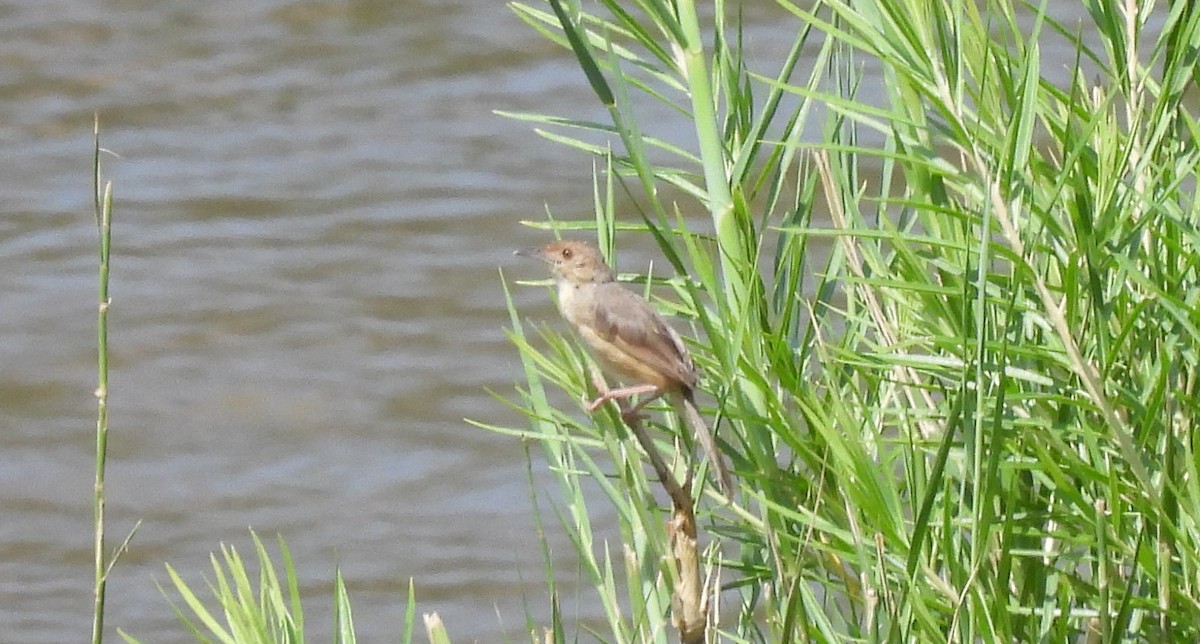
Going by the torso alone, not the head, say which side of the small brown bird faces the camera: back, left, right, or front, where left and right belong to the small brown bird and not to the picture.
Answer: left
